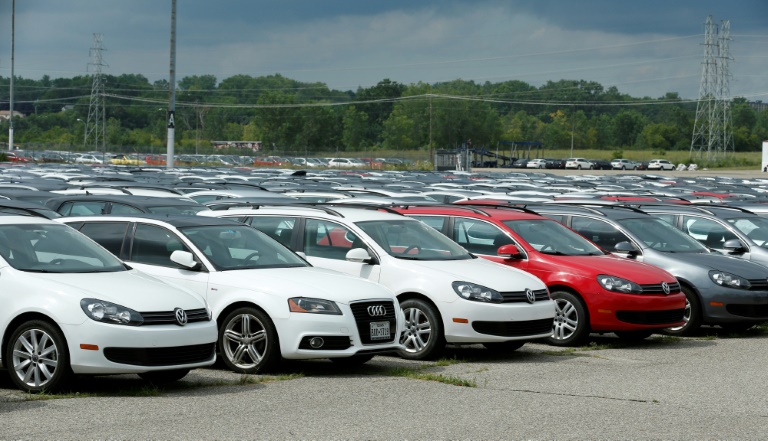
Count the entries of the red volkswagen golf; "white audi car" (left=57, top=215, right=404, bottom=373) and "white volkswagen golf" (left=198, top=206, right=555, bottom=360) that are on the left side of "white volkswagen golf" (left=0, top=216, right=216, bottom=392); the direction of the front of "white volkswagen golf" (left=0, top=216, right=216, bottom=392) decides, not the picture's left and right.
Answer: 3

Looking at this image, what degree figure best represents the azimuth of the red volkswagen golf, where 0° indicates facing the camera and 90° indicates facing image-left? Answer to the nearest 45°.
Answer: approximately 315°

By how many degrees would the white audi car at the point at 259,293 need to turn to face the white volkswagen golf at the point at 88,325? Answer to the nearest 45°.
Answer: approximately 90° to its right

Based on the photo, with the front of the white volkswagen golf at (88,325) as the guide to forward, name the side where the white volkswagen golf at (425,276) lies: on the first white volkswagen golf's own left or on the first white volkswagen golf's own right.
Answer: on the first white volkswagen golf's own left

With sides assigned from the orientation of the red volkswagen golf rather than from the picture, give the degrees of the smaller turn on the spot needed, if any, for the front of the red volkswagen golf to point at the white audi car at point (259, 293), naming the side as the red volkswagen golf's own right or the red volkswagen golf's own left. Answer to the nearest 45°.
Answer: approximately 90° to the red volkswagen golf's own right

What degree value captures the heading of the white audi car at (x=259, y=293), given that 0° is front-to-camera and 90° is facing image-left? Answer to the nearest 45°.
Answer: approximately 315°

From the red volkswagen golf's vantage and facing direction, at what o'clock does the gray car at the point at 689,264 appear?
The gray car is roughly at 9 o'clock from the red volkswagen golf.

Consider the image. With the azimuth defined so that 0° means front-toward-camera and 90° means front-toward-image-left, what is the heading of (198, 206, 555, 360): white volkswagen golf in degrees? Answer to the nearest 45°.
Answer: approximately 315°

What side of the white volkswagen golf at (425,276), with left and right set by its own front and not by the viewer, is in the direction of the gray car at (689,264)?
left
